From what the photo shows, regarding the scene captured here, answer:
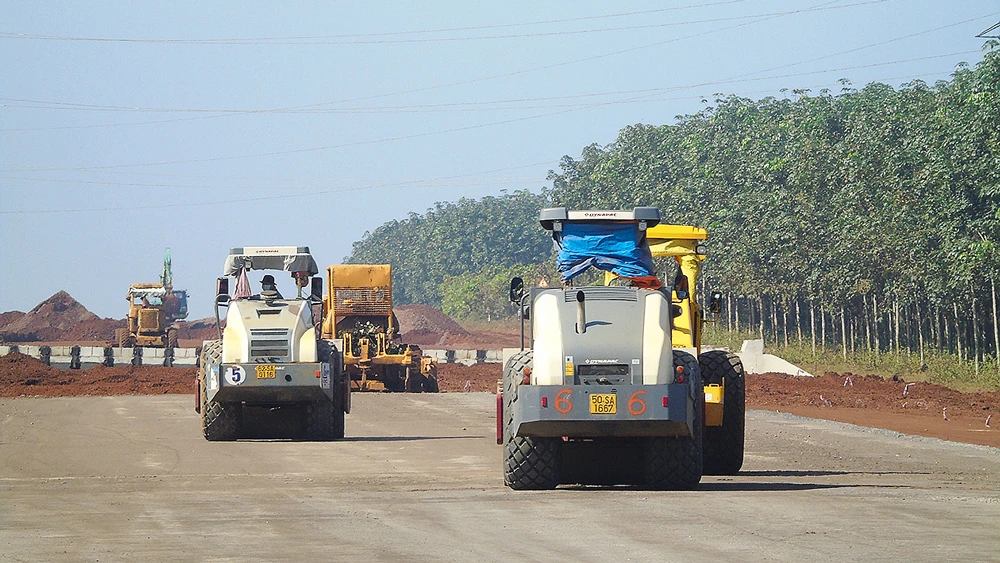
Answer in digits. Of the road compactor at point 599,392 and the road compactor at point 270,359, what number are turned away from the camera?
2

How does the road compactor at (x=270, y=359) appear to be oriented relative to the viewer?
away from the camera

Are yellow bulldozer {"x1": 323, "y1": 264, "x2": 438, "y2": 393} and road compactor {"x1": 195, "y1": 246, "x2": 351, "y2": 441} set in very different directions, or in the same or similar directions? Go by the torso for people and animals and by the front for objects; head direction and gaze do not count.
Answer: same or similar directions

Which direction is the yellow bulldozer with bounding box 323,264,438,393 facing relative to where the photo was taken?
away from the camera

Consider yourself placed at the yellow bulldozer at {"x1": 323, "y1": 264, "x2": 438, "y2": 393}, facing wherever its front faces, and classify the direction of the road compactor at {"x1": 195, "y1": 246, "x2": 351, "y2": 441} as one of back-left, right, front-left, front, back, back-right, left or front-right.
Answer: back

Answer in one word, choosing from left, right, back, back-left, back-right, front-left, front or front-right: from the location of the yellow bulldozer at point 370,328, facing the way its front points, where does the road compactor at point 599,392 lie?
back

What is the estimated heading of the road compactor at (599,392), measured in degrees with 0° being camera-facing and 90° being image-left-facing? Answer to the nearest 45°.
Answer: approximately 180°

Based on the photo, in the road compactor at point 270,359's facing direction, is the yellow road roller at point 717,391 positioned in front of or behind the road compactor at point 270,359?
behind

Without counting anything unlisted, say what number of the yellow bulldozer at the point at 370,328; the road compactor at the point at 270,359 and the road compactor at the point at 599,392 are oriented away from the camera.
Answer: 3

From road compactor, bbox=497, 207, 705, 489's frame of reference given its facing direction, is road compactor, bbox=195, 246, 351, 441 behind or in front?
in front

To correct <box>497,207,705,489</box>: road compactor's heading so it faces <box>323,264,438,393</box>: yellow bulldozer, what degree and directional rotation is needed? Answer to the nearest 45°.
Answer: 0° — it already faces it

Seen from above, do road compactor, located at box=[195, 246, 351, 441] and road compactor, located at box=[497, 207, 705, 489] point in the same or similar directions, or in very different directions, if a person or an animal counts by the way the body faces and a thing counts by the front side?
same or similar directions

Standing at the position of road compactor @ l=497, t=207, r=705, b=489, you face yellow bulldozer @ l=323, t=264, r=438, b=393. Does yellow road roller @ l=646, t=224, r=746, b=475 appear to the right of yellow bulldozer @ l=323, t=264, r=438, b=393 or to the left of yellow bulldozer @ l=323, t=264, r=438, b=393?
right

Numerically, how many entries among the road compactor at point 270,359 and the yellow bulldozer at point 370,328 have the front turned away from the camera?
2

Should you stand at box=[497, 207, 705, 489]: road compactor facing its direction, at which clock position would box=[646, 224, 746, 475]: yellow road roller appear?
The yellow road roller is roughly at 1 o'clock from the road compactor.
